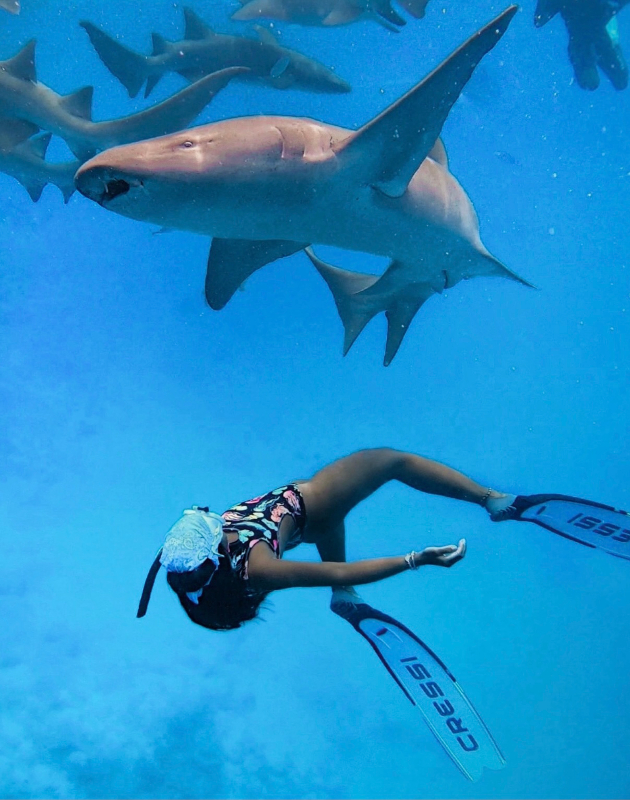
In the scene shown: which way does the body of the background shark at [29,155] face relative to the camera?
to the viewer's left

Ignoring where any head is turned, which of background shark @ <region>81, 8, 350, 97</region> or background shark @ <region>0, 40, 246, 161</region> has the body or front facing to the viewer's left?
background shark @ <region>0, 40, 246, 161</region>

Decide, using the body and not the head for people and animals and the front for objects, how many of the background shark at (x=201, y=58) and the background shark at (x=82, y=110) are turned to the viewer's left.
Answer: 1

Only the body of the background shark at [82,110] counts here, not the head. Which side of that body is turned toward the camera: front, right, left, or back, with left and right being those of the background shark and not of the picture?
left

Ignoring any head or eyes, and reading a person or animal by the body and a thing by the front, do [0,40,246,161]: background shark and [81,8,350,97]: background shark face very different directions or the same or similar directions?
very different directions

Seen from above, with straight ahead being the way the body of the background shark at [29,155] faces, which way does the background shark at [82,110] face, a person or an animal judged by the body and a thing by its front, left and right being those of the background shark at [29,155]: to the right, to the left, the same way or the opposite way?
the same way

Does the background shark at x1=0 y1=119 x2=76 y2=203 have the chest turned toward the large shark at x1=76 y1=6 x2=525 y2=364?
no

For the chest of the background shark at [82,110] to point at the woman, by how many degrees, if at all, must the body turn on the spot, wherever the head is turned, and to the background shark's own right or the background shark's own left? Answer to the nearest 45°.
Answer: approximately 90° to the background shark's own left

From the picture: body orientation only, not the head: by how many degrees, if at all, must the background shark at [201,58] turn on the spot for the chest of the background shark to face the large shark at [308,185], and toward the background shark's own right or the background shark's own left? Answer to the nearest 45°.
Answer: approximately 90° to the background shark's own right

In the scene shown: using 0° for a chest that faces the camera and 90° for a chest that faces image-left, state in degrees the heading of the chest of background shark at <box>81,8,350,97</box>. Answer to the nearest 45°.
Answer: approximately 270°

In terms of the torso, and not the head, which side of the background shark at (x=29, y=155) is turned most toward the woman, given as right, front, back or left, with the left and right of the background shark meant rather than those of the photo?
left

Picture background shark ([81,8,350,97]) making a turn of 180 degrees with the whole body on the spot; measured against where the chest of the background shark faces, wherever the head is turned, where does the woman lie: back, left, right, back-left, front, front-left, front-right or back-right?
left
